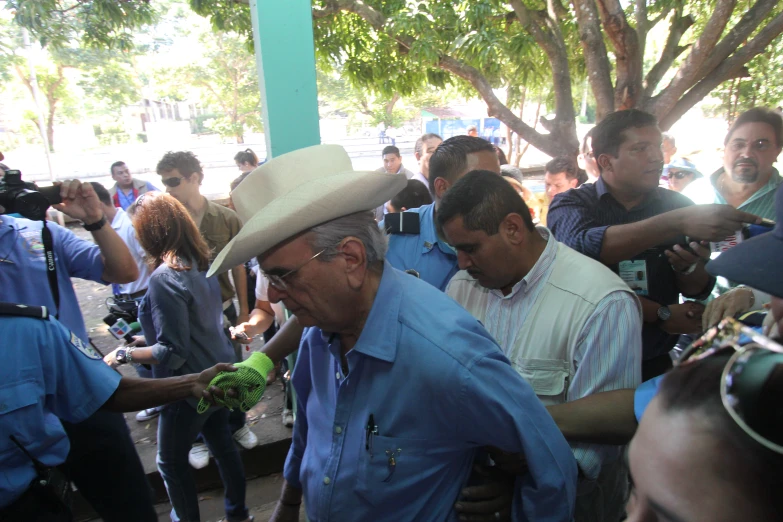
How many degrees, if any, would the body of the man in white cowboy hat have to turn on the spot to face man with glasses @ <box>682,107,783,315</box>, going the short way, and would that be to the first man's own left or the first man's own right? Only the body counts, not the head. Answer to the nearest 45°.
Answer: approximately 180°

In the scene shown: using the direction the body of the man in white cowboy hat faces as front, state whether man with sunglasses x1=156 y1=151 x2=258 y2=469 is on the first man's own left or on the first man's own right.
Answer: on the first man's own right

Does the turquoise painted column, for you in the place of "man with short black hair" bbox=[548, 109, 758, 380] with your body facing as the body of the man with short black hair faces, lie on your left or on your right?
on your right

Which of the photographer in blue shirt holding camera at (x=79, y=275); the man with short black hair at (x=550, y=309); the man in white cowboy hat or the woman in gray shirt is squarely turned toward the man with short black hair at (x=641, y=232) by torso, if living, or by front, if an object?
the photographer in blue shirt holding camera

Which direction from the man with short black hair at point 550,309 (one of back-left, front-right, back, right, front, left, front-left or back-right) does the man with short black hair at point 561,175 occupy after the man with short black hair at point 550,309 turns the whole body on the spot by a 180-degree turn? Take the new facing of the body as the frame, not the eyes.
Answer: front-left

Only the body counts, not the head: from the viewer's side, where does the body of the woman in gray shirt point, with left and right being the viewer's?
facing away from the viewer and to the left of the viewer

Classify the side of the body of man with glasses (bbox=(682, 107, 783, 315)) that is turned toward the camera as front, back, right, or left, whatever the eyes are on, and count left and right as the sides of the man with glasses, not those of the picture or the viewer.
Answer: front

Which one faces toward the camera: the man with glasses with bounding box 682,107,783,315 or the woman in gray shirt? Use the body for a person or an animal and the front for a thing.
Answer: the man with glasses

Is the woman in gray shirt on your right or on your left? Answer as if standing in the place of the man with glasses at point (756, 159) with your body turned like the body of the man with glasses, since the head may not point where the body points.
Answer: on your right

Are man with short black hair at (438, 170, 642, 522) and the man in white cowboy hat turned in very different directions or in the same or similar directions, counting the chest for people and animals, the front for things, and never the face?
same or similar directions

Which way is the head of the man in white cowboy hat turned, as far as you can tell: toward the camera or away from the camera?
toward the camera

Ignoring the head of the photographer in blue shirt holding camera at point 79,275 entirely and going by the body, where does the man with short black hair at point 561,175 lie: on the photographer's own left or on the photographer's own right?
on the photographer's own left

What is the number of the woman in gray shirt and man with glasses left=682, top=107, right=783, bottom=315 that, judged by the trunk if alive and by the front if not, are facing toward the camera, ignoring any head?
1
